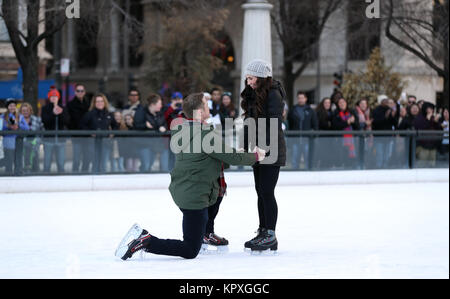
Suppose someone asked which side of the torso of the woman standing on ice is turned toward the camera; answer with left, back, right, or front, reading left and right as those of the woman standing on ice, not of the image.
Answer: left

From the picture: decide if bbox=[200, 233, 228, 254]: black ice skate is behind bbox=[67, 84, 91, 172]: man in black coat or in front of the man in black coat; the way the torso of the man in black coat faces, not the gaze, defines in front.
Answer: in front

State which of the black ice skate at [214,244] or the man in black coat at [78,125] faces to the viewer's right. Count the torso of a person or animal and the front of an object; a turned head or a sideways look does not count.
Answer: the black ice skate

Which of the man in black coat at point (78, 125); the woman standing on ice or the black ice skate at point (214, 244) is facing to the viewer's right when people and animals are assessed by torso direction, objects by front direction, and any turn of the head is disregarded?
the black ice skate

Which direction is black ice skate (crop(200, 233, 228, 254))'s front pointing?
to the viewer's right

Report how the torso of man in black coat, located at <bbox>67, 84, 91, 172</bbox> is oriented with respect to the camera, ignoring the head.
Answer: toward the camera

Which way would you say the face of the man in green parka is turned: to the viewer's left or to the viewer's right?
to the viewer's right

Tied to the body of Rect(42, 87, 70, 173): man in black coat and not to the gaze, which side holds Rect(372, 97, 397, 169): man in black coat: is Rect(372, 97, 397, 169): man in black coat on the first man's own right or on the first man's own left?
on the first man's own left

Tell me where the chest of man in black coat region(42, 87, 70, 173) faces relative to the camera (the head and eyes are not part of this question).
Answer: toward the camera

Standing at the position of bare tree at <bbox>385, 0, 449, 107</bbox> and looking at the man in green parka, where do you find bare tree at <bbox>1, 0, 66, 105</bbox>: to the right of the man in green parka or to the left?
right

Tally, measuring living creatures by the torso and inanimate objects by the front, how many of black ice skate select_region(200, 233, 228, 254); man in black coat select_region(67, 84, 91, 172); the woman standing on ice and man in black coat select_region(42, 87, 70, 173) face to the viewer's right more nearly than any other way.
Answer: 1

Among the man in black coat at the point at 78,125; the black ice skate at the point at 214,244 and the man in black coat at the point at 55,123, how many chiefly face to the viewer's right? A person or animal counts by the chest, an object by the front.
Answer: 1

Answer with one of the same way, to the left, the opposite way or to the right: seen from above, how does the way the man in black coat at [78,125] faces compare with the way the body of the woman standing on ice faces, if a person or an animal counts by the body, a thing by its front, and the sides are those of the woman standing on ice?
to the left
